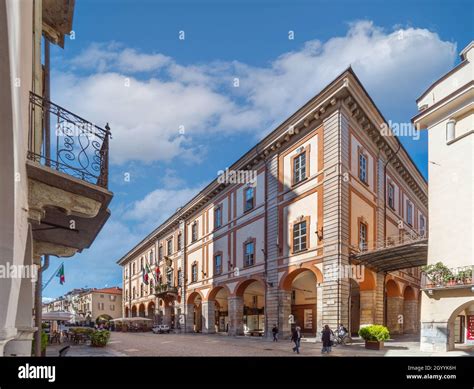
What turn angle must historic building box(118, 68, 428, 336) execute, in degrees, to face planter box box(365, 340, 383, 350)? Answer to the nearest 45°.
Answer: approximately 45° to its left

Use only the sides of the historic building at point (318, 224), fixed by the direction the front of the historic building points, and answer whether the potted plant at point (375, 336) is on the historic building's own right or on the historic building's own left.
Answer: on the historic building's own left

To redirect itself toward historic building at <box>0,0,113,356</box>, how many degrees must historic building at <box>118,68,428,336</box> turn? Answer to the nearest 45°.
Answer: approximately 45° to its left

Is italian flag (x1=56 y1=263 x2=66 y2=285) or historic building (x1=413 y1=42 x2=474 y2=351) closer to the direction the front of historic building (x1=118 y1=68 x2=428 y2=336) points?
the italian flag

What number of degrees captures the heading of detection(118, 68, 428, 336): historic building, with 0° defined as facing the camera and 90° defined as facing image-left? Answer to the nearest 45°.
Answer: approximately 45°
